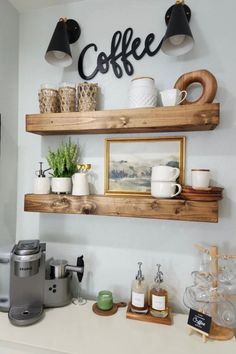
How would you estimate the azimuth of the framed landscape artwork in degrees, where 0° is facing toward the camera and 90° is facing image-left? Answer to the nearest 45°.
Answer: approximately 0°

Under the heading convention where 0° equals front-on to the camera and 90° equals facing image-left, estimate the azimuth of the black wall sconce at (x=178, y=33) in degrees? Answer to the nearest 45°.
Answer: approximately 0°
